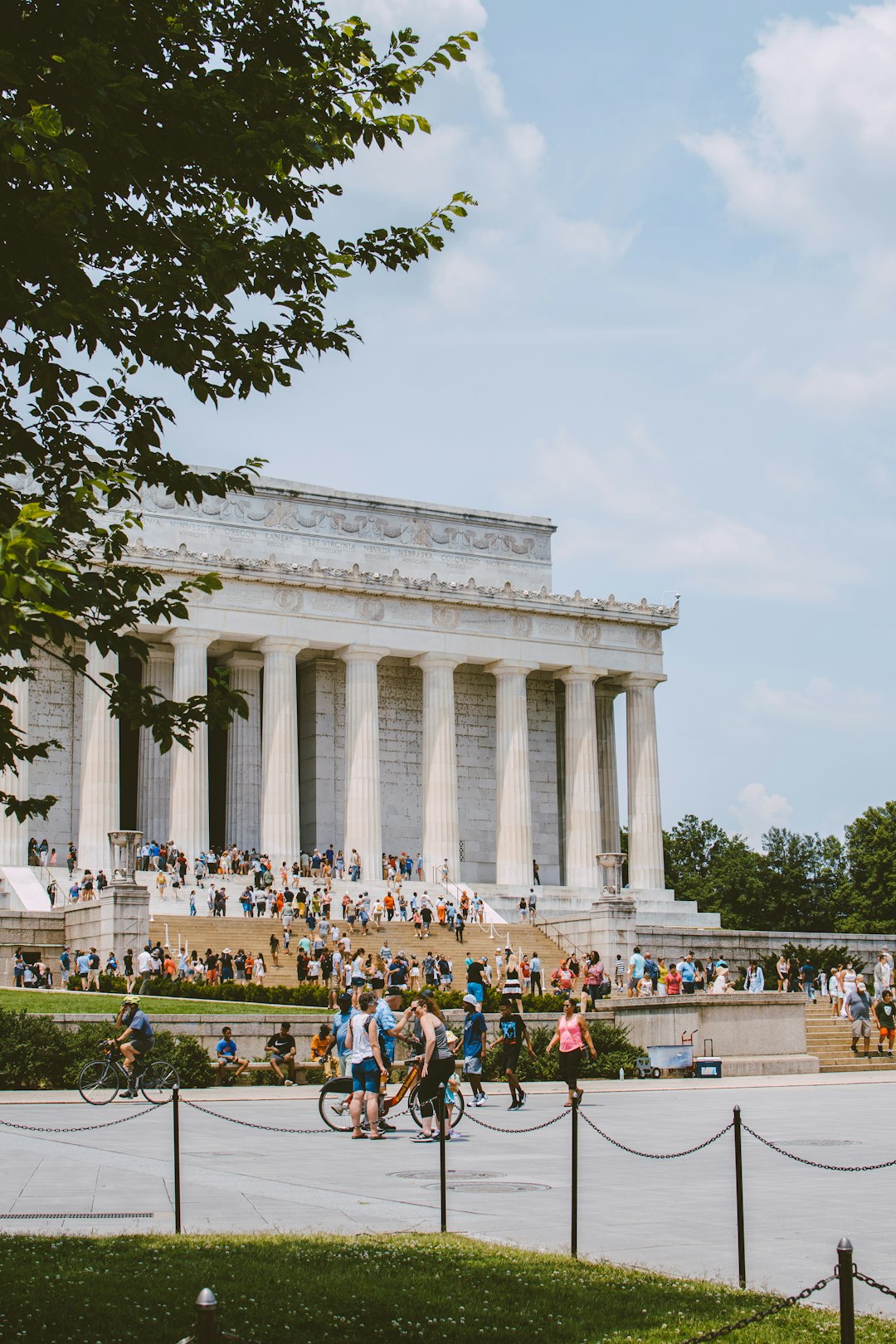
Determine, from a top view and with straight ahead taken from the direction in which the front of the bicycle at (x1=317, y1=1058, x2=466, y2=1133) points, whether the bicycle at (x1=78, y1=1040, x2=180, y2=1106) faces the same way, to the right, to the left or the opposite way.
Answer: the opposite way

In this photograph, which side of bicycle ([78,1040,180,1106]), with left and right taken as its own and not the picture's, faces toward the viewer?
left

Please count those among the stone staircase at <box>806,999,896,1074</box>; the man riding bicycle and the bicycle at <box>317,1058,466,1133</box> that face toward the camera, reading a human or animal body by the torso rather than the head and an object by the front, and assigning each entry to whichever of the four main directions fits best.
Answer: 1

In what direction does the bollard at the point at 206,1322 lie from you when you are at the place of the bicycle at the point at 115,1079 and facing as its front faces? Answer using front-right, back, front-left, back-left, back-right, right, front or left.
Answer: left

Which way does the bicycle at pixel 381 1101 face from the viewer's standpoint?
to the viewer's right

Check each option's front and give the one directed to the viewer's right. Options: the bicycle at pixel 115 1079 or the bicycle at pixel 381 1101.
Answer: the bicycle at pixel 381 1101

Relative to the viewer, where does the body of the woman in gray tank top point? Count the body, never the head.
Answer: to the viewer's left

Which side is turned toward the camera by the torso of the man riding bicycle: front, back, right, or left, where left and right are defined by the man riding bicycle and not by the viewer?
left

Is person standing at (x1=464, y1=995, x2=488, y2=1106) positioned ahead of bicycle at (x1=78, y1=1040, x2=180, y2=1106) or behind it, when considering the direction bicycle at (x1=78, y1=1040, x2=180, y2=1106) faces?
behind
